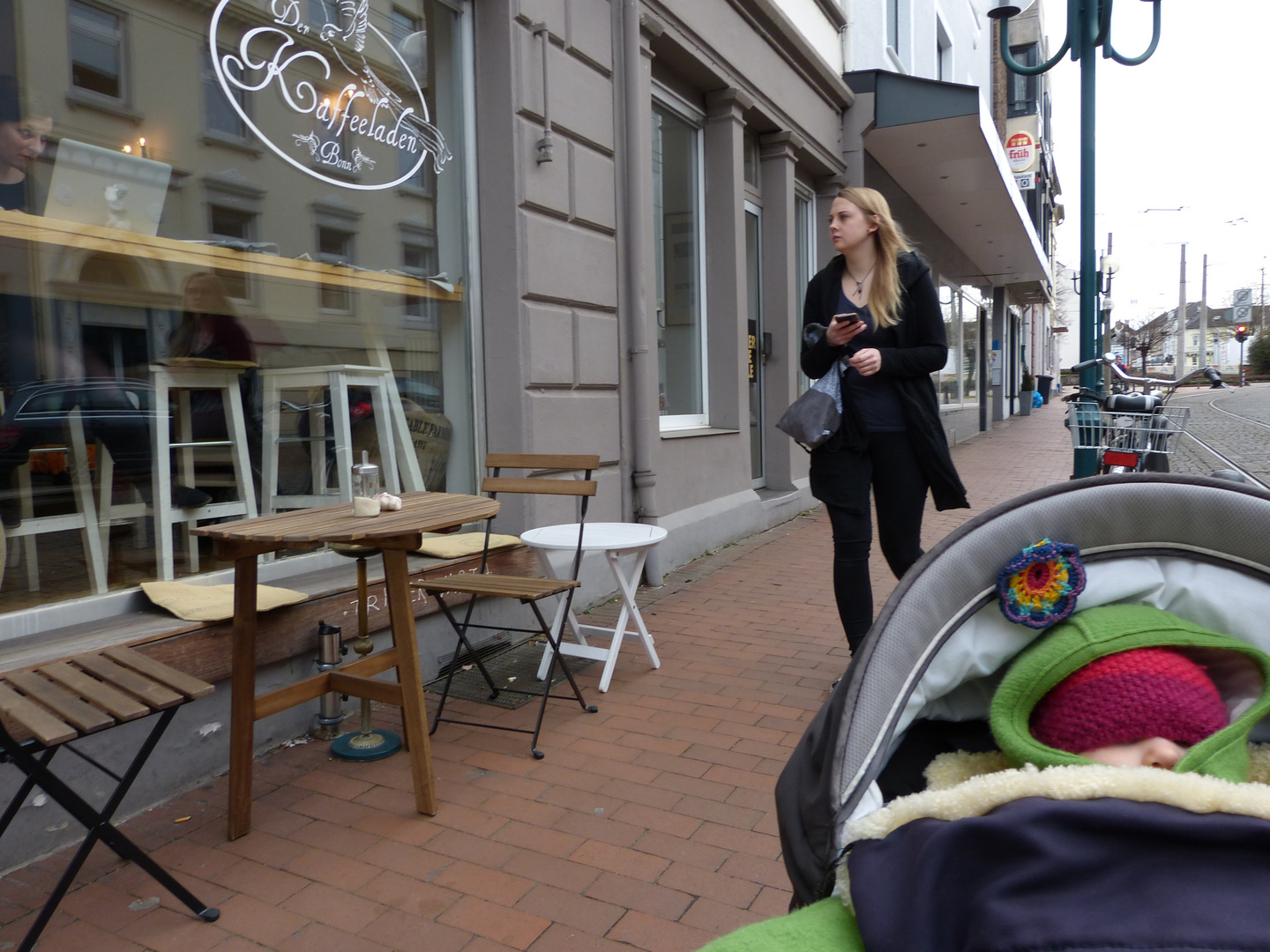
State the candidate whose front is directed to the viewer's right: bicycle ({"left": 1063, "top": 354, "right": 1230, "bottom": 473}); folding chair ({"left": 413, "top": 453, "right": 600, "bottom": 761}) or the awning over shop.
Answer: the awning over shop

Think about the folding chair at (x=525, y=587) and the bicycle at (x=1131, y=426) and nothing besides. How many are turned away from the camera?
1

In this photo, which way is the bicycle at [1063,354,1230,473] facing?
away from the camera

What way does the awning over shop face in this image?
to the viewer's right

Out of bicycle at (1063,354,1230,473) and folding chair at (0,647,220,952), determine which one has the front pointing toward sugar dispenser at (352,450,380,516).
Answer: the folding chair

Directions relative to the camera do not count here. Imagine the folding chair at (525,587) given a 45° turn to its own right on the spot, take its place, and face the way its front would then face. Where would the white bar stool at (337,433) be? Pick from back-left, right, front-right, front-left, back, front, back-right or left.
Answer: front-right

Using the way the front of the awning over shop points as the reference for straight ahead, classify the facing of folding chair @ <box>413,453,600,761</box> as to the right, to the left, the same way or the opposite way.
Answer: to the right

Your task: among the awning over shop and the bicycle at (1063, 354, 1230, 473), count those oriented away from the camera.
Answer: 1

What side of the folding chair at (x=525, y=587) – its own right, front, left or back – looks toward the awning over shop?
back

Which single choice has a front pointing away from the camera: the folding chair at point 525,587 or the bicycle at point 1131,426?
the bicycle

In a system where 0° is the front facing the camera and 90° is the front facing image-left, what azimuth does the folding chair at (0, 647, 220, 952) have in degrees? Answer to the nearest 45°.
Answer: approximately 225°

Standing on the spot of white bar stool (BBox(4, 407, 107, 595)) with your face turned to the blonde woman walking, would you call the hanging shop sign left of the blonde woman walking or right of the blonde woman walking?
left

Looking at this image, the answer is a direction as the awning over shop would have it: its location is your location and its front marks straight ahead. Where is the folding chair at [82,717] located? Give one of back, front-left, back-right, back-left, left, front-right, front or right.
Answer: right
